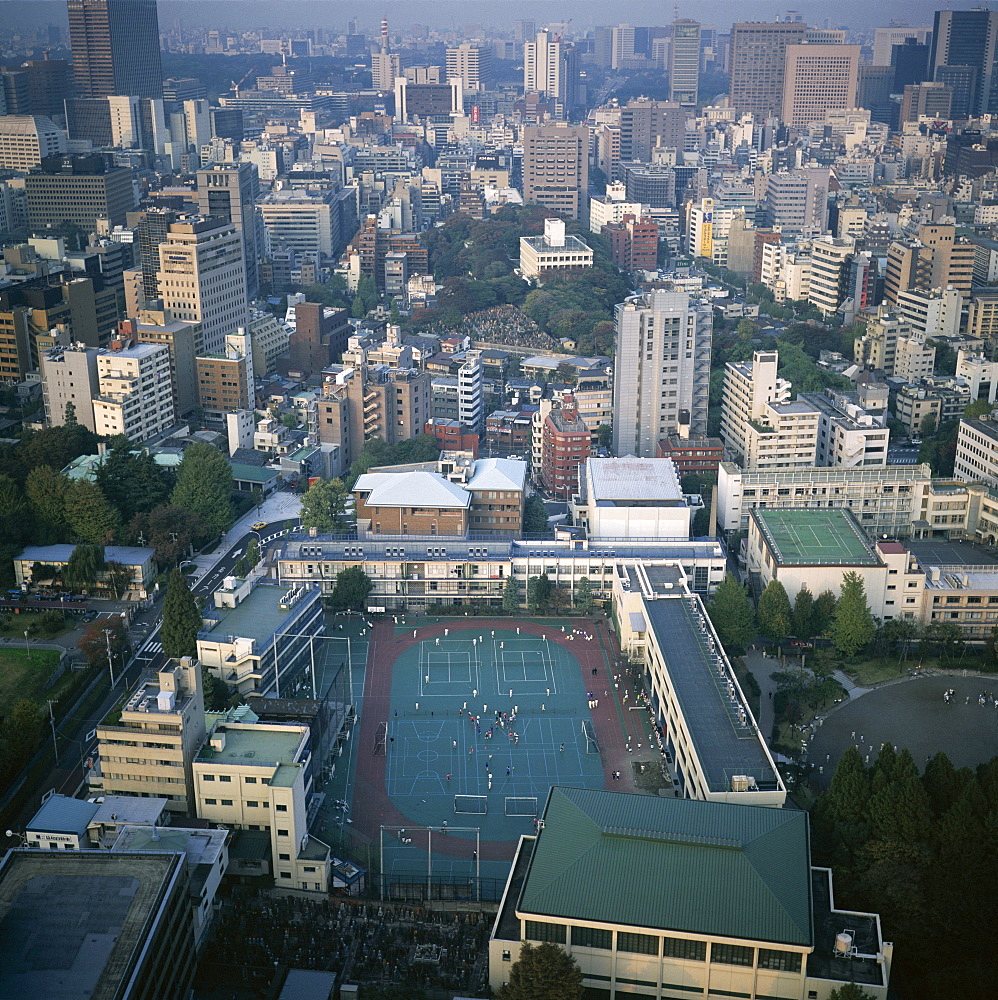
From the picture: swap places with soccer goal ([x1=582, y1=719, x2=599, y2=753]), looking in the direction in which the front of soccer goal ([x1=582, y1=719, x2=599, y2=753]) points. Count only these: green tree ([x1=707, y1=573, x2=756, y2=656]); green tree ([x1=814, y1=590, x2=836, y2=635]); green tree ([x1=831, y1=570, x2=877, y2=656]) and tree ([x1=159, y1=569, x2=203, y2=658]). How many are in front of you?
1

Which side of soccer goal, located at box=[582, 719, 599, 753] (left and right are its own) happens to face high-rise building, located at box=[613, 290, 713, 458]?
right

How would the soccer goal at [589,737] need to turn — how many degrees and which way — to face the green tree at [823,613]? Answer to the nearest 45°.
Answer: approximately 135° to its right

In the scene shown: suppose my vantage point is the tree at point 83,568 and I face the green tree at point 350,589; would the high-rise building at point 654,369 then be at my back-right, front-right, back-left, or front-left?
front-left

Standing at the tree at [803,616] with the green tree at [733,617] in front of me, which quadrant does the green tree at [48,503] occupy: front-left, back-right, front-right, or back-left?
front-right

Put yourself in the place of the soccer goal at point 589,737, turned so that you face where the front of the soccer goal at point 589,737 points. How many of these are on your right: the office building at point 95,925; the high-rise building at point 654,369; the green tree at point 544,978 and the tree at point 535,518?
2

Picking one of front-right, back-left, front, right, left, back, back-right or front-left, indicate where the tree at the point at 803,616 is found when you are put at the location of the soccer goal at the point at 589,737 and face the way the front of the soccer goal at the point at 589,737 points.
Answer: back-right

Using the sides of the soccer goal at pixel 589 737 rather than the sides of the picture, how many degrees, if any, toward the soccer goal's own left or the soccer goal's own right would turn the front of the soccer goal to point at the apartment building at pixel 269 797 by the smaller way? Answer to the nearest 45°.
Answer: approximately 45° to the soccer goal's own left

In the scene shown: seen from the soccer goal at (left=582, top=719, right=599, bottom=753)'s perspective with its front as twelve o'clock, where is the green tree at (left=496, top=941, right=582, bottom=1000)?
The green tree is roughly at 9 o'clock from the soccer goal.

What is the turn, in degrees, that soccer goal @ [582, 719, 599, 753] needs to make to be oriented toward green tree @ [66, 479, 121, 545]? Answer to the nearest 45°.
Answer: approximately 45° to its right

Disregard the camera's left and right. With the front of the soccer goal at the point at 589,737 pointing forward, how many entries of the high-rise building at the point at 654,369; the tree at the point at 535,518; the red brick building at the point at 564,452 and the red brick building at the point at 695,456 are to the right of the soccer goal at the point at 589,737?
4

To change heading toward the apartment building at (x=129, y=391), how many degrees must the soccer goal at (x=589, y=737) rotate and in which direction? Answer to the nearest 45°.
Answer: approximately 45° to its right

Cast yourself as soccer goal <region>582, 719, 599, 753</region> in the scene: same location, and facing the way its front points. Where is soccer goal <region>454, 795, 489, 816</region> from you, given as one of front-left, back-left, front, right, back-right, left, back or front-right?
front-left

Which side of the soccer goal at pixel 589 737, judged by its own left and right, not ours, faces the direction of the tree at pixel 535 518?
right

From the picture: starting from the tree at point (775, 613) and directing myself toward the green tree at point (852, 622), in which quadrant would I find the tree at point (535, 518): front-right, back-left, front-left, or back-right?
back-left

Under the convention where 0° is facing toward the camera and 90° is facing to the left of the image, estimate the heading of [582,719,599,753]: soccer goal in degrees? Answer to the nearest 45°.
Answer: approximately 90°
